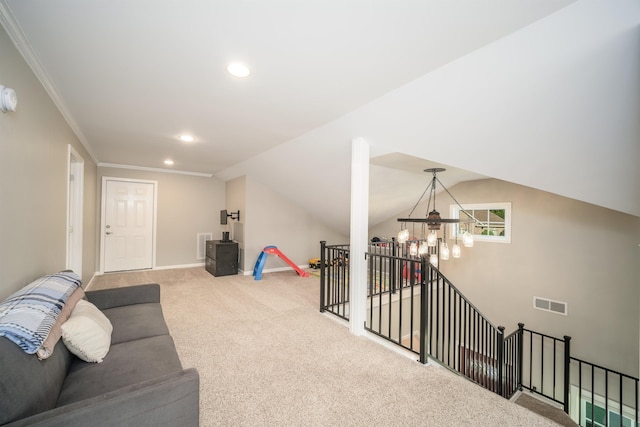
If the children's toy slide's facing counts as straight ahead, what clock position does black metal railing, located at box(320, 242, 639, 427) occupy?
The black metal railing is roughly at 1 o'clock from the children's toy slide.

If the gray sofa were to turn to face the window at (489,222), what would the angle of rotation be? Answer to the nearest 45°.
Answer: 0° — it already faces it

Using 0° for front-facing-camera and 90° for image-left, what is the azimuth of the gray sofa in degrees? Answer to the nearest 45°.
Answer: approximately 270°

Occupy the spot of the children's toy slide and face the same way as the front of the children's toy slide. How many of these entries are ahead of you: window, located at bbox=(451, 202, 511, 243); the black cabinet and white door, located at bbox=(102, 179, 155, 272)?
1

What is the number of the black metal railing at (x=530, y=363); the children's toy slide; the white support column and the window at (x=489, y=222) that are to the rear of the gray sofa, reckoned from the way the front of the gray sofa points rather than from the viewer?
0

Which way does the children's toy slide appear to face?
to the viewer's right

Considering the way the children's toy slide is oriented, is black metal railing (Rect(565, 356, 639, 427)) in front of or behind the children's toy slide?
in front

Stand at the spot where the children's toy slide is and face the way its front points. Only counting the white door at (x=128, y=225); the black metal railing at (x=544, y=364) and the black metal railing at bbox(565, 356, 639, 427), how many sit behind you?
1

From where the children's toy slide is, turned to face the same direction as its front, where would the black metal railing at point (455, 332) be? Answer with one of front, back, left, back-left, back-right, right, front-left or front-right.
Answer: front-right

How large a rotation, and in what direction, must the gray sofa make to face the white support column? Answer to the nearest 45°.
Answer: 0° — it already faces it

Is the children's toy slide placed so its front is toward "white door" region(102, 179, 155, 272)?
no

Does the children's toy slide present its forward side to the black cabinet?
no

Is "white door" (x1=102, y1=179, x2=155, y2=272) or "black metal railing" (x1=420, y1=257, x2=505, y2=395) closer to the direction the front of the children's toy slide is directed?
the black metal railing

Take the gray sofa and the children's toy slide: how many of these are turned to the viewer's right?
2

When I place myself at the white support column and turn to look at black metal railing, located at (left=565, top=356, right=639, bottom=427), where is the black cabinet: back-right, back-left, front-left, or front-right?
back-left

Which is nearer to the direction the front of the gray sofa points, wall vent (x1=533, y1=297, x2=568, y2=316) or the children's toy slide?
the wall vent
